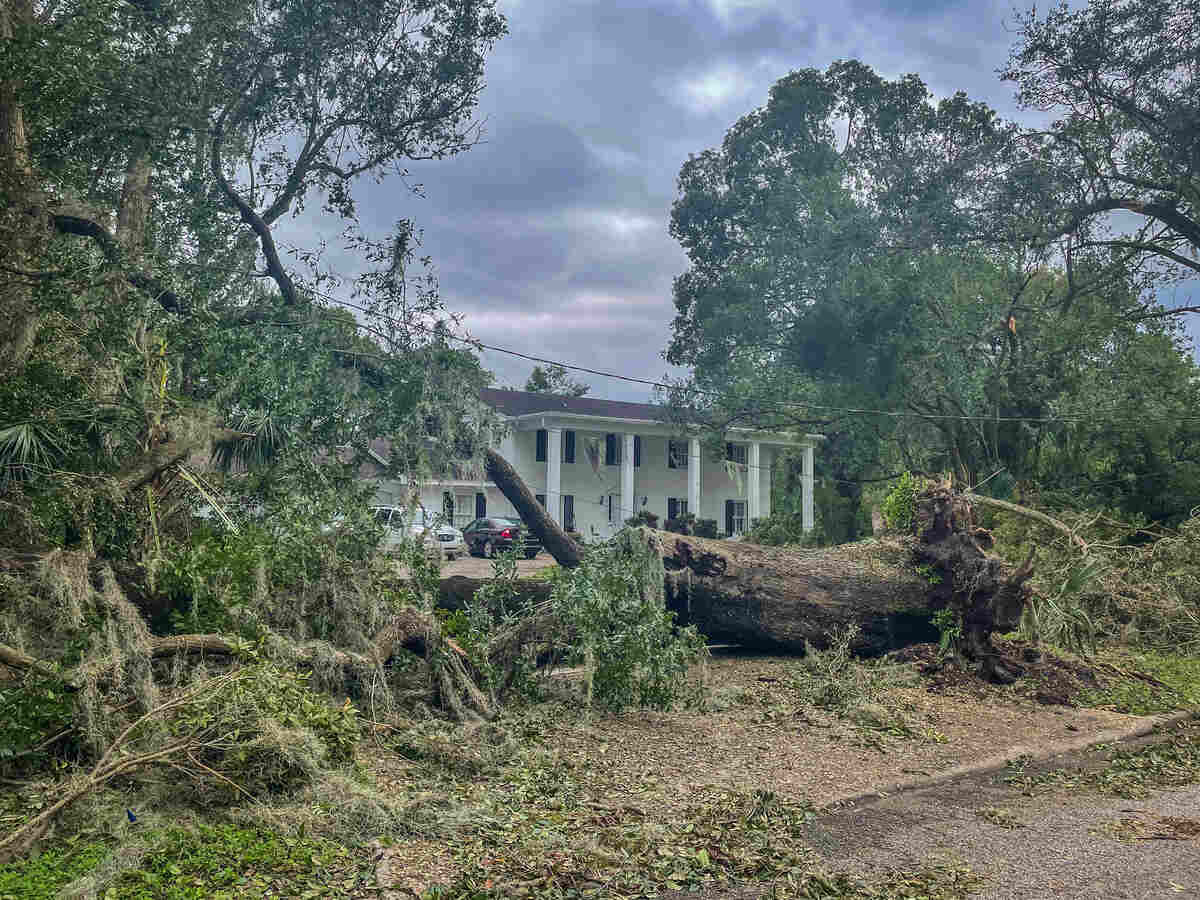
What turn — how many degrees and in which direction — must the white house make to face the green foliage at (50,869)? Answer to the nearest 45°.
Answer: approximately 45° to its right

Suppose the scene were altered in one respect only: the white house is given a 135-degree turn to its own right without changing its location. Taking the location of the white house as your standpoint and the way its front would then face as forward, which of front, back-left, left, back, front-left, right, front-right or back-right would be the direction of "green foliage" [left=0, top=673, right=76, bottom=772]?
left

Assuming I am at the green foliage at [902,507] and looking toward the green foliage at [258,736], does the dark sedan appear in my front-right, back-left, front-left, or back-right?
back-right

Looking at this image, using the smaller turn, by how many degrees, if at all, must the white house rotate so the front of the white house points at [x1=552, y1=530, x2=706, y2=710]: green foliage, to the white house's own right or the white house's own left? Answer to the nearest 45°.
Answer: approximately 45° to the white house's own right

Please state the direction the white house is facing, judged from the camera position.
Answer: facing the viewer and to the right of the viewer

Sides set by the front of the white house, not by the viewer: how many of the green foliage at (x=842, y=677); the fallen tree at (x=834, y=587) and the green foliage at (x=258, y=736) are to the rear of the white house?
0

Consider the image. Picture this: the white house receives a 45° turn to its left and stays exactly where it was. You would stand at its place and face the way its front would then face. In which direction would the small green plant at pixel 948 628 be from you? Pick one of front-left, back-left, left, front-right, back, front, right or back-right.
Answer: right

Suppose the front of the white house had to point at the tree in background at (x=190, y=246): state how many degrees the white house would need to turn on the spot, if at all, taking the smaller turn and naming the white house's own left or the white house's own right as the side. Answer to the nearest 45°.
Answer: approximately 45° to the white house's own right

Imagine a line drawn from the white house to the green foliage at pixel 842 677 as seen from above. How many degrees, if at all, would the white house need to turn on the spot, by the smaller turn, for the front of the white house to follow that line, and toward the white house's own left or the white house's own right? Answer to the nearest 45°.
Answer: approximately 45° to the white house's own right

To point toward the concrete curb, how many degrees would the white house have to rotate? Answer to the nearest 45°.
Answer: approximately 45° to its right

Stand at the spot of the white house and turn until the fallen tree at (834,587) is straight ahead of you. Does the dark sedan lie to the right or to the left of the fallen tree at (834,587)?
right

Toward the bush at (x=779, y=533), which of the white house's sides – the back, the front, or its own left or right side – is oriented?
front

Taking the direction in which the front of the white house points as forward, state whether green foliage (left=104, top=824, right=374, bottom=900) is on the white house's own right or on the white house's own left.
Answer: on the white house's own right

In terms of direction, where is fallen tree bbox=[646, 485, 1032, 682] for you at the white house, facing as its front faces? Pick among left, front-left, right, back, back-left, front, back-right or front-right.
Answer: front-right

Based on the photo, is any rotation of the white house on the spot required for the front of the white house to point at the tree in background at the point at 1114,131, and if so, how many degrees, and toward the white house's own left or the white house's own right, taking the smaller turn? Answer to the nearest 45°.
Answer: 0° — it already faces it
